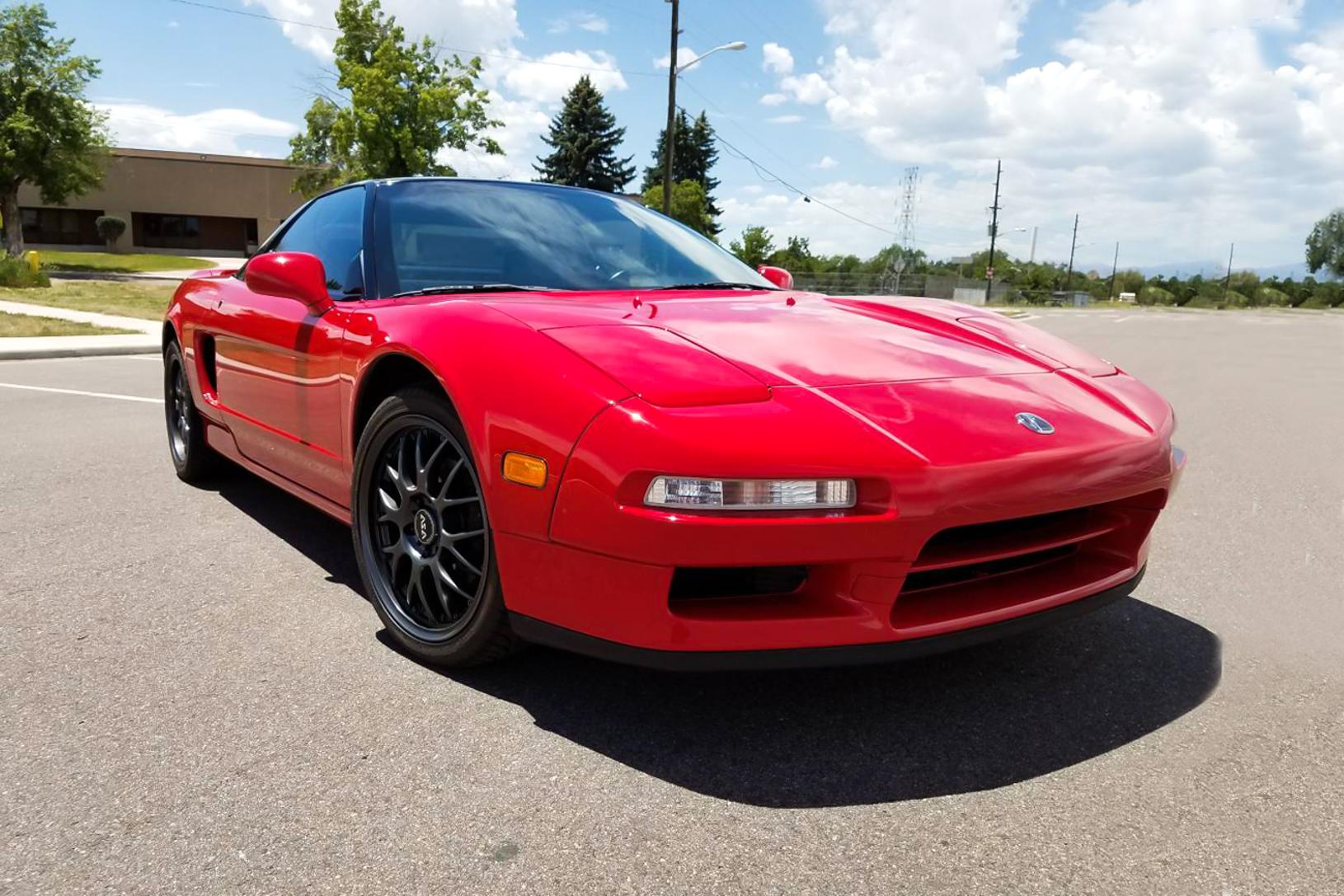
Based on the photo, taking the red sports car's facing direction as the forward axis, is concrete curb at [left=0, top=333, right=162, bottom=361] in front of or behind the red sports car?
behind

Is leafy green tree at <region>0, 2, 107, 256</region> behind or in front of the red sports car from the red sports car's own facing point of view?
behind

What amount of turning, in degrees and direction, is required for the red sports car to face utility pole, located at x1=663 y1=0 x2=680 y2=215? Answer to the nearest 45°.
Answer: approximately 135° to its left

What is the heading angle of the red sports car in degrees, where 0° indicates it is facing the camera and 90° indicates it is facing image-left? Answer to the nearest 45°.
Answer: approximately 315°

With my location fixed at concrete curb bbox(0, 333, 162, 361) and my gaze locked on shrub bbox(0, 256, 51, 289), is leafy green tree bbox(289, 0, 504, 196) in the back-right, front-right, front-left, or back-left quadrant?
front-right

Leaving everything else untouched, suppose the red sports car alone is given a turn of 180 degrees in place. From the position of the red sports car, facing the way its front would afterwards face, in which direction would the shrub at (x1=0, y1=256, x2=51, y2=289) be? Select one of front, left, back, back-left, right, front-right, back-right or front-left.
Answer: front

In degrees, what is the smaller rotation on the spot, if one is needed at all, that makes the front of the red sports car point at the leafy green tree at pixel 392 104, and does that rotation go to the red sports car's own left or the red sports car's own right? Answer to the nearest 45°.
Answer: approximately 135° to the red sports car's own left

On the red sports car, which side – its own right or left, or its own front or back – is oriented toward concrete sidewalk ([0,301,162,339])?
back
